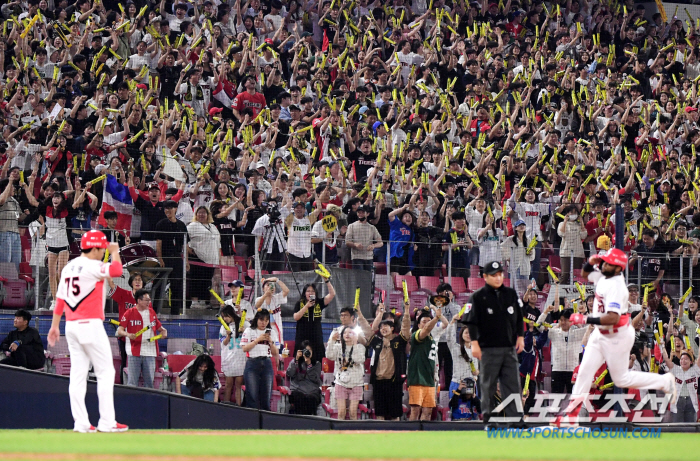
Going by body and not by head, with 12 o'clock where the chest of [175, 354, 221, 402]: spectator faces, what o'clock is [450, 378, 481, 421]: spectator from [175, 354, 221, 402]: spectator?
[450, 378, 481, 421]: spectator is roughly at 9 o'clock from [175, 354, 221, 402]: spectator.

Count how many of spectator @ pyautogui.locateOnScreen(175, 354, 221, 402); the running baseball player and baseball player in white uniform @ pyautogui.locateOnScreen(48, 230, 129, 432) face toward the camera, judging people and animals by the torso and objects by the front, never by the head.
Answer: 1

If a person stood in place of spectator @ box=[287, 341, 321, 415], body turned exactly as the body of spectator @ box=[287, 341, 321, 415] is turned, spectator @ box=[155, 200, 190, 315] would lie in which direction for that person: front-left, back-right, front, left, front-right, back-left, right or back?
right

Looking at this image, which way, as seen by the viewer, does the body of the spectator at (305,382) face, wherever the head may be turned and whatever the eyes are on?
toward the camera

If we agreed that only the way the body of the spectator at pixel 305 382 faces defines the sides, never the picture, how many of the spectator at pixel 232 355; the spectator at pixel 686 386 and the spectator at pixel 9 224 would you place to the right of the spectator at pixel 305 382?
2

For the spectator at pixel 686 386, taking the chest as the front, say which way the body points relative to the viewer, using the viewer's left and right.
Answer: facing the viewer

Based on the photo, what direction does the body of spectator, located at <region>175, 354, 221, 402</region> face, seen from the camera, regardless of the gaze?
toward the camera
